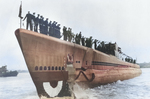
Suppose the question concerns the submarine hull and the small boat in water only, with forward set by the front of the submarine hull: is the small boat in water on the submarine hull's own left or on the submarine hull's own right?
on the submarine hull's own right

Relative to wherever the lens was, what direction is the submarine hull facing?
facing the viewer and to the left of the viewer
